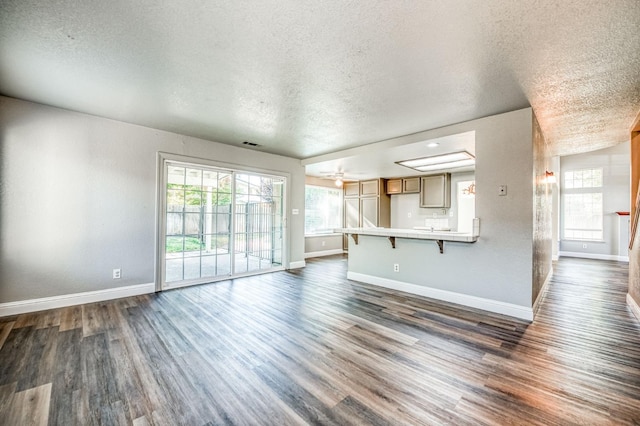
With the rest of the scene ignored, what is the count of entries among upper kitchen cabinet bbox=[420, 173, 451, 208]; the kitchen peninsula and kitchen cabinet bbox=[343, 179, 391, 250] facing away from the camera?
0

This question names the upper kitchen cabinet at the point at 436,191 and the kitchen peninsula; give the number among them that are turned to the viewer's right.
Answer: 0

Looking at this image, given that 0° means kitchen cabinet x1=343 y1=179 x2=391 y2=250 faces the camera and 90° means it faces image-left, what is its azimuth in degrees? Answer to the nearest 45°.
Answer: approximately 45°

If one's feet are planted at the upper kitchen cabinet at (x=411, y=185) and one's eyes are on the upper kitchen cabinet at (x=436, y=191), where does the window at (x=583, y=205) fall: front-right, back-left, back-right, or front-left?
front-left

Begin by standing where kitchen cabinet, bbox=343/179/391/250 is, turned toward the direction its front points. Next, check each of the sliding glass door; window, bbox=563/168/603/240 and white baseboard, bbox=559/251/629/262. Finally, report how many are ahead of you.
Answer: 1

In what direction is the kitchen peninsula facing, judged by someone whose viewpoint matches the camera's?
facing the viewer and to the left of the viewer

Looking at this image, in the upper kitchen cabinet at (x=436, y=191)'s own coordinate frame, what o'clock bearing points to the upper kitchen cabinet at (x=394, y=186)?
the upper kitchen cabinet at (x=394, y=186) is roughly at 2 o'clock from the upper kitchen cabinet at (x=436, y=191).

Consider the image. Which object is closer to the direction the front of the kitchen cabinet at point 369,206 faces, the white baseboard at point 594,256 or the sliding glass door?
the sliding glass door

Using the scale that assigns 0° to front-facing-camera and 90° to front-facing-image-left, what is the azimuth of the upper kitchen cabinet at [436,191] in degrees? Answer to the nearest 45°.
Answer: approximately 45°
